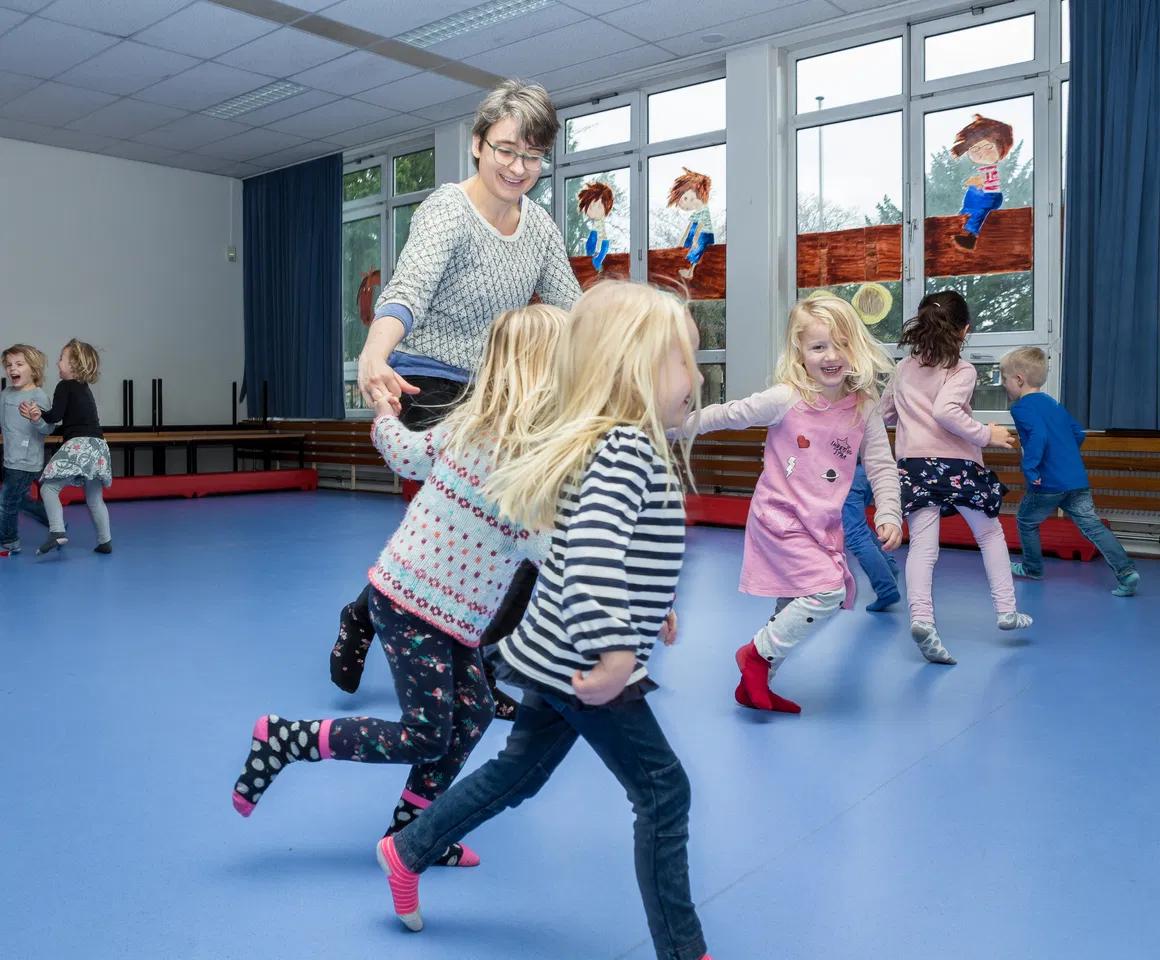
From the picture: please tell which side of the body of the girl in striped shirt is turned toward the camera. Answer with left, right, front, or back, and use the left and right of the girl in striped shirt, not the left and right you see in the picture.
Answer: right

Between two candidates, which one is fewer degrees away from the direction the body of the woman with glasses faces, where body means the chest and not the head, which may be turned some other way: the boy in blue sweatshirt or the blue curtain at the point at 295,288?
the boy in blue sweatshirt

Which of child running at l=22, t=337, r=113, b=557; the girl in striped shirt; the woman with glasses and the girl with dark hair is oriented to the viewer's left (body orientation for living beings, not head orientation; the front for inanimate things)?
the child running

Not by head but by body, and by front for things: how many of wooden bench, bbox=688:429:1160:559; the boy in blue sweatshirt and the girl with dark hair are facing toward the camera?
1

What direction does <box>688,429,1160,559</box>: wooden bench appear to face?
toward the camera

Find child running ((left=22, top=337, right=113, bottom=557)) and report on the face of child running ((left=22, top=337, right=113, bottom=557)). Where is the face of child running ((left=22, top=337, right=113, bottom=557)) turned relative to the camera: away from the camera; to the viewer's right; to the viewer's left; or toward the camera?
to the viewer's left

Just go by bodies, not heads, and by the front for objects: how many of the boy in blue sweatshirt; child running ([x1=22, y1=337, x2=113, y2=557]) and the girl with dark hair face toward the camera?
0

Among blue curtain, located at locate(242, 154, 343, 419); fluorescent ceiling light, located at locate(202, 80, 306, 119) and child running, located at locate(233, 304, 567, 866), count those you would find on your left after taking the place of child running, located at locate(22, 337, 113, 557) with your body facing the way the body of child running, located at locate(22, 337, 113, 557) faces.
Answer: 1

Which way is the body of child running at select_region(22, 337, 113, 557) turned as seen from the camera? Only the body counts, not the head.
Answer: to the viewer's left

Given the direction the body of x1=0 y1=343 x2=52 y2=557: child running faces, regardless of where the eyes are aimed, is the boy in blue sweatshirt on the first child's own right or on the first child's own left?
on the first child's own left

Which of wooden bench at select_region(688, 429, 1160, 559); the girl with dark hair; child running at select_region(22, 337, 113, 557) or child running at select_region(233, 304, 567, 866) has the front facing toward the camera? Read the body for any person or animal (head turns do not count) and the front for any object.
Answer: the wooden bench

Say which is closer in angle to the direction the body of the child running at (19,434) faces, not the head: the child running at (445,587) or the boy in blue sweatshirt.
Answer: the child running

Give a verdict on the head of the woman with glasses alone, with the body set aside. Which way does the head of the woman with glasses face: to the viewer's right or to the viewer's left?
to the viewer's right

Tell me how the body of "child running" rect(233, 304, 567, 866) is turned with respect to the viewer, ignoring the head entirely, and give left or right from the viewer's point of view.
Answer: facing away from the viewer and to the right of the viewer
